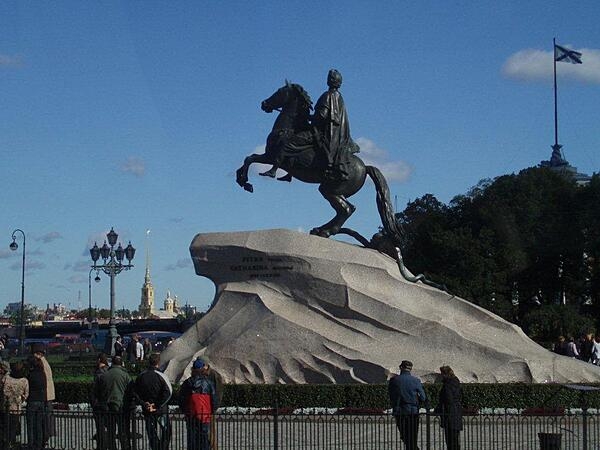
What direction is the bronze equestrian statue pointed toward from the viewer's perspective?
to the viewer's left

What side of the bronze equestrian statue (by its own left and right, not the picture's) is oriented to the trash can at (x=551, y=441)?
left

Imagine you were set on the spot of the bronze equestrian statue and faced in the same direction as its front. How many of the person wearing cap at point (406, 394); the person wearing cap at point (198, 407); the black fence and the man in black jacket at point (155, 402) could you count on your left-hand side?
4

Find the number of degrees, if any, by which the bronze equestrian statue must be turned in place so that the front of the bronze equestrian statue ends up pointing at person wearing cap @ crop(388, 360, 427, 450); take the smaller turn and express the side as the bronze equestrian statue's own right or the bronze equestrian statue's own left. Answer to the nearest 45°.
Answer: approximately 90° to the bronze equestrian statue's own left

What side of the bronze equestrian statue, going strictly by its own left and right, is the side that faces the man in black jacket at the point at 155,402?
left

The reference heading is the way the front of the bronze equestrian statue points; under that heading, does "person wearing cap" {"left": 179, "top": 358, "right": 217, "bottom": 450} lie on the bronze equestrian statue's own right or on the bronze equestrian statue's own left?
on the bronze equestrian statue's own left
